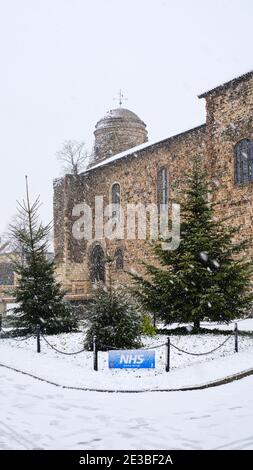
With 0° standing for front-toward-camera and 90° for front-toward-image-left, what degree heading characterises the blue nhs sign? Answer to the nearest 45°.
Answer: approximately 0°

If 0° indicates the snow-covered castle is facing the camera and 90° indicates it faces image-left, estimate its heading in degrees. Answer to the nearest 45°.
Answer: approximately 45°

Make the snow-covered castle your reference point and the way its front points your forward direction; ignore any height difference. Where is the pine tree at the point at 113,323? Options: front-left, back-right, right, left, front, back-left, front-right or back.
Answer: front-left

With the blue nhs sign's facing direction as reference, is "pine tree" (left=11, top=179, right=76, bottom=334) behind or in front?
behind

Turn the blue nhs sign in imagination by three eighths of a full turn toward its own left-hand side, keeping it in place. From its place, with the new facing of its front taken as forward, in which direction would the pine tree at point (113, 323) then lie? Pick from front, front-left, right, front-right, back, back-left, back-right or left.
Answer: front-left

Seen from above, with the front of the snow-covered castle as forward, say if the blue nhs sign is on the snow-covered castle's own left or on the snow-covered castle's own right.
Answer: on the snow-covered castle's own left
